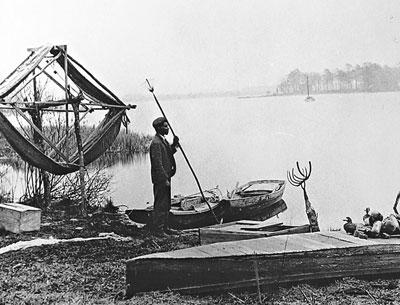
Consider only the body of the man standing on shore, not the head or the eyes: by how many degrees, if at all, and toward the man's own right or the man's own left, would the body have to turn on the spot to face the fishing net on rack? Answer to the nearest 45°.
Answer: approximately 135° to the man's own left

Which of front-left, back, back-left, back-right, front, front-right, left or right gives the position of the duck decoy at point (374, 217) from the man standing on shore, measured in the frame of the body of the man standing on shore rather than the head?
front-right

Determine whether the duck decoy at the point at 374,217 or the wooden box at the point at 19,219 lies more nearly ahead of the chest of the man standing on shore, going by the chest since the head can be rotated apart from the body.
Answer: the duck decoy

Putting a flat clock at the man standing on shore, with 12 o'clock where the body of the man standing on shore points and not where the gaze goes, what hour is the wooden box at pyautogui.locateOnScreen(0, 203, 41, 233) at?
The wooden box is roughly at 6 o'clock from the man standing on shore.

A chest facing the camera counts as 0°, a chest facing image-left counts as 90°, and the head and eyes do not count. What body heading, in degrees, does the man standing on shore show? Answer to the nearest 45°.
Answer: approximately 270°

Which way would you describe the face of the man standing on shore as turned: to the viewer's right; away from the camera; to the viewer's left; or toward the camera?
to the viewer's right
